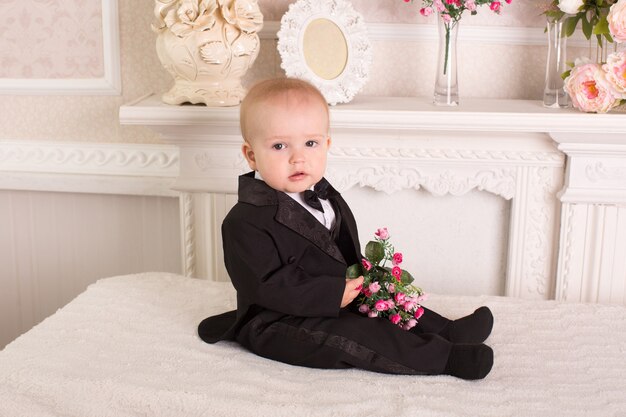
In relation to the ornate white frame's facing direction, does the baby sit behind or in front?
in front

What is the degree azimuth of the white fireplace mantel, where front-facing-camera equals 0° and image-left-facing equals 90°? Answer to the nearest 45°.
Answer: approximately 0°

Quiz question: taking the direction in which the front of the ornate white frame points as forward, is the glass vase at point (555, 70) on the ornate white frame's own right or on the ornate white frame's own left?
on the ornate white frame's own left

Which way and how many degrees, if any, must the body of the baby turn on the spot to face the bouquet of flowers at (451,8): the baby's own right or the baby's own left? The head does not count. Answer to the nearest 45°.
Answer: approximately 90° to the baby's own left

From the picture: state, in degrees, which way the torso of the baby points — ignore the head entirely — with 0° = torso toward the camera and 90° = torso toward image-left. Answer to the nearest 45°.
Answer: approximately 315°

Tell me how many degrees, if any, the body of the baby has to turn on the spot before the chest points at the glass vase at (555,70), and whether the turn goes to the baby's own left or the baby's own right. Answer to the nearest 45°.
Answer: approximately 90° to the baby's own left

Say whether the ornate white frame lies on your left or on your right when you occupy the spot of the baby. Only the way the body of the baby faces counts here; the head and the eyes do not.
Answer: on your left
